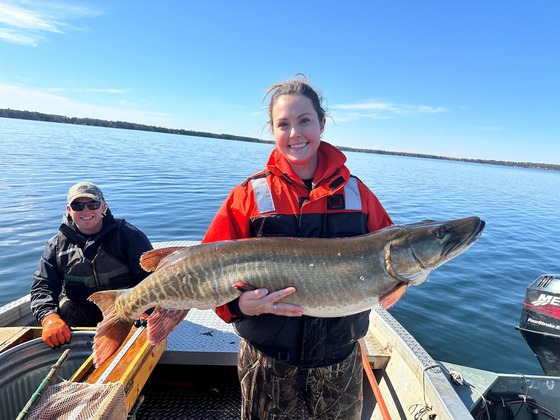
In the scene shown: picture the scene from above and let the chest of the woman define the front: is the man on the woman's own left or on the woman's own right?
on the woman's own right

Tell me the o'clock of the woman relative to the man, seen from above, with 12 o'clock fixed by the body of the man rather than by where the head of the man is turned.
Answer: The woman is roughly at 11 o'clock from the man.

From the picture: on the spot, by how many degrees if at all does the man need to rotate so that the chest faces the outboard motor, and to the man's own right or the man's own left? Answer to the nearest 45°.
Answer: approximately 90° to the man's own left

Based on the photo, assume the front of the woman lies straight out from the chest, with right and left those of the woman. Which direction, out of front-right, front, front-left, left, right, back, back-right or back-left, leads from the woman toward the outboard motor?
back-left

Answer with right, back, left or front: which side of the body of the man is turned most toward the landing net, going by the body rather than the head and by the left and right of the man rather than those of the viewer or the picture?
front

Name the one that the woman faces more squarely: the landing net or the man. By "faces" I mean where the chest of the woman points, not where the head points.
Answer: the landing net

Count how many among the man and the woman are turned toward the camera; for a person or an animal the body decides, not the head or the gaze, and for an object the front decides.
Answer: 2

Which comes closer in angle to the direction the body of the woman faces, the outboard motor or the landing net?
the landing net
